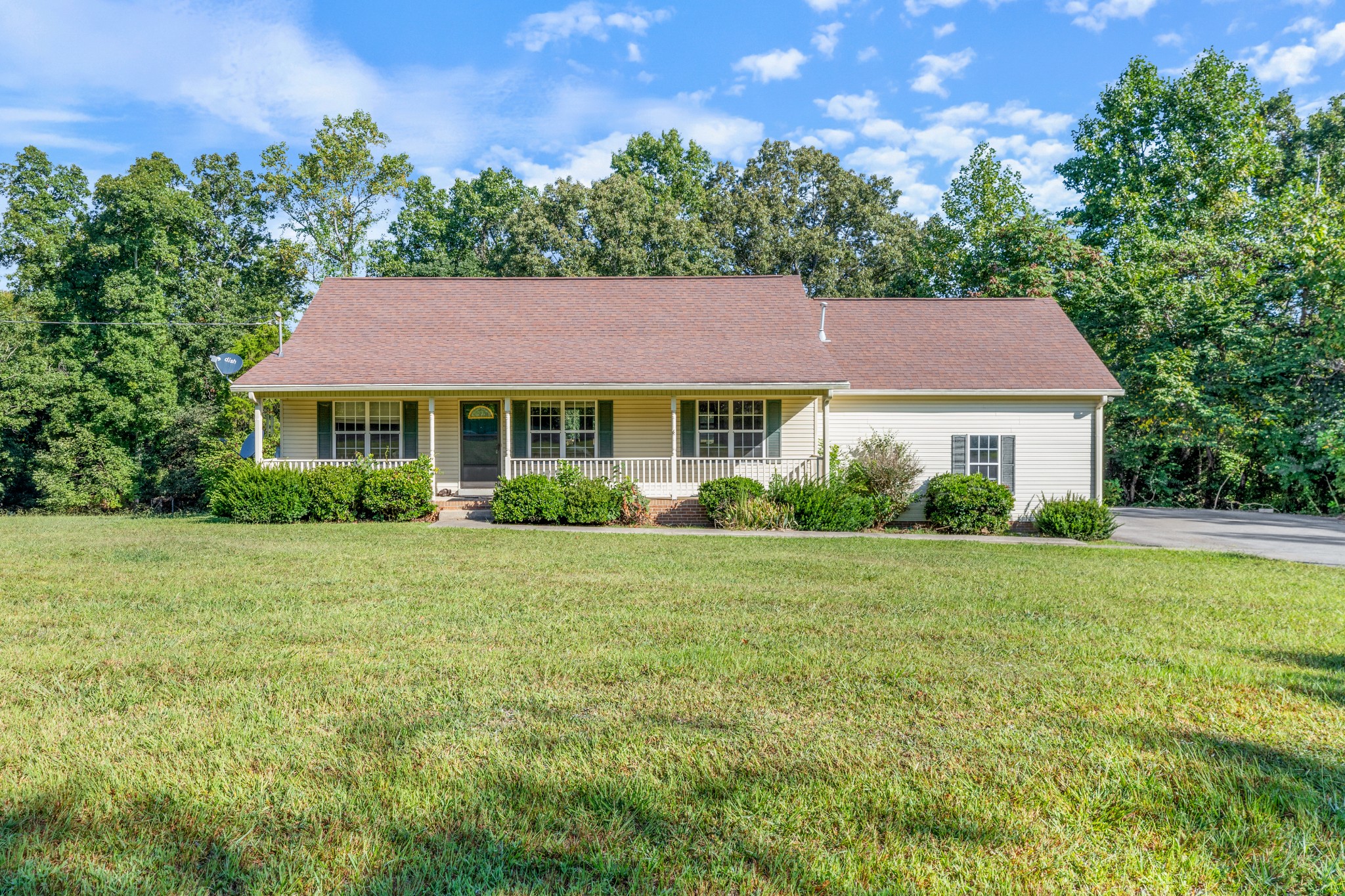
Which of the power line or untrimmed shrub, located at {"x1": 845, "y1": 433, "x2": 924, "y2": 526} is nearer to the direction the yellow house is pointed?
the untrimmed shrub

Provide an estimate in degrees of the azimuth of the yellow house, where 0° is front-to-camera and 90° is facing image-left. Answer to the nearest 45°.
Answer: approximately 0°

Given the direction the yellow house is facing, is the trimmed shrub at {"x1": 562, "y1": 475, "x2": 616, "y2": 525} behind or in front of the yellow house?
in front

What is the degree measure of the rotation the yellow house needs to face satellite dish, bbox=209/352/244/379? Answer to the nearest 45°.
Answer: approximately 90° to its right

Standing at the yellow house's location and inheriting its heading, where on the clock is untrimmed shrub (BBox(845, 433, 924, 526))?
The untrimmed shrub is roughly at 10 o'clock from the yellow house.

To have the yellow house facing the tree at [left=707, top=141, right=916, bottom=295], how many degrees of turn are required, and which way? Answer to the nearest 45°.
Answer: approximately 180°

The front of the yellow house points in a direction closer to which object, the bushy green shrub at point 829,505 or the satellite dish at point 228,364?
the bushy green shrub

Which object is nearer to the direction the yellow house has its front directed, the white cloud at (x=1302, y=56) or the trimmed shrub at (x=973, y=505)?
the trimmed shrub

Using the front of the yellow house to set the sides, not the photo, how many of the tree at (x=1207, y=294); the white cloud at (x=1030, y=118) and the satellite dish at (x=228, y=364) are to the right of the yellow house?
1

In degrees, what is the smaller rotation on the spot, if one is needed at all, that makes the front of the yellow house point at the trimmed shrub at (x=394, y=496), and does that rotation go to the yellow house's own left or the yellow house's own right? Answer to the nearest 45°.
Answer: approximately 45° to the yellow house's own right
